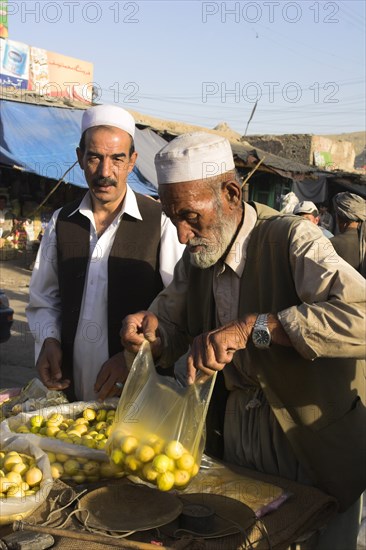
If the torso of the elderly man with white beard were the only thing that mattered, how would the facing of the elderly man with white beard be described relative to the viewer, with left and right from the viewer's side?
facing the viewer and to the left of the viewer

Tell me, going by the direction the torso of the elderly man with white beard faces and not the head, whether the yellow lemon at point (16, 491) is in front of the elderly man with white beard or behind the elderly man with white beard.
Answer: in front

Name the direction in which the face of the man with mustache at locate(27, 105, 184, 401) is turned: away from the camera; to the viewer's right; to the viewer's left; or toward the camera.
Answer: toward the camera

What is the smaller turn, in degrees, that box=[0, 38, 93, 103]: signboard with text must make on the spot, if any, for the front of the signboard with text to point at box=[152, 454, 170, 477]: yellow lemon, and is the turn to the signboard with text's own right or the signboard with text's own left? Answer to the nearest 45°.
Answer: approximately 45° to the signboard with text's own right

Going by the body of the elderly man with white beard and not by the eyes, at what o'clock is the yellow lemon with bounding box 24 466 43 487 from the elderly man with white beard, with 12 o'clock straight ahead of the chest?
The yellow lemon is roughly at 1 o'clock from the elderly man with white beard.

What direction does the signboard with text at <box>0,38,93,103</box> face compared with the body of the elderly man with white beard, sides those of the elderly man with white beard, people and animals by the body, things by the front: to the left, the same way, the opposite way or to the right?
to the left

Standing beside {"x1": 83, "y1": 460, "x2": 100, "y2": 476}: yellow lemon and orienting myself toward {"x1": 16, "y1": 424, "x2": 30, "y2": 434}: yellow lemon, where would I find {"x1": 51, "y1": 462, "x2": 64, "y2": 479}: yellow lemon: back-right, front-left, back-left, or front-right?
front-left

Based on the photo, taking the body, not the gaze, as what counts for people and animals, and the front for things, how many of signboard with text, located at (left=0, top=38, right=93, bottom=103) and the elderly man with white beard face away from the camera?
0

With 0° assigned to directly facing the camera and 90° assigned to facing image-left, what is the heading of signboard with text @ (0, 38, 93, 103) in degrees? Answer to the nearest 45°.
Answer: approximately 315°

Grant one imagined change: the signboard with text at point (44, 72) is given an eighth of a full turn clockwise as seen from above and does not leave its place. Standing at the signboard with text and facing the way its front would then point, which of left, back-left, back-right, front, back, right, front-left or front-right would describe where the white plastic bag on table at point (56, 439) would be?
front

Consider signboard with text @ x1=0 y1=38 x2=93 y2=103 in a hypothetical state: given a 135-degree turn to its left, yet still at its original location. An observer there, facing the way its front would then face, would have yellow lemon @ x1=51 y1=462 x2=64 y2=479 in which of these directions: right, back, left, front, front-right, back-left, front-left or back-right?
back

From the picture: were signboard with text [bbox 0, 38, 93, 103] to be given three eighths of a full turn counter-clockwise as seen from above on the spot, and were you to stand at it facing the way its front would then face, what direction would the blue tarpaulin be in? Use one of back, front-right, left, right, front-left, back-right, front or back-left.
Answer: back

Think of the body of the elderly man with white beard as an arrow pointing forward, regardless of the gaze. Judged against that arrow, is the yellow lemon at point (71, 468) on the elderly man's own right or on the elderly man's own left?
on the elderly man's own right

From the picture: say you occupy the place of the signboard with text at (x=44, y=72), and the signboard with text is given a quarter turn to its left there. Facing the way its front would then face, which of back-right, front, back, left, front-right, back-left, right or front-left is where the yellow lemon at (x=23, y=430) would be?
back-right

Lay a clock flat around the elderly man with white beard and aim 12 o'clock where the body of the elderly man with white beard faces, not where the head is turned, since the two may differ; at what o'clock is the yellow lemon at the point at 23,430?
The yellow lemon is roughly at 2 o'clock from the elderly man with white beard.
